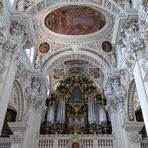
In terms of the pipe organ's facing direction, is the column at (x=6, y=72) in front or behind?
in front

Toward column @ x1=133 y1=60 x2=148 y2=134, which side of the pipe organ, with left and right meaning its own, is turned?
front

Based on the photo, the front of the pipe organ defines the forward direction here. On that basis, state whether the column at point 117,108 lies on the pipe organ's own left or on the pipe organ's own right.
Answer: on the pipe organ's own left

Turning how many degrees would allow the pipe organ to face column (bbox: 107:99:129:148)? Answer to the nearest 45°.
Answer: approximately 45° to its left

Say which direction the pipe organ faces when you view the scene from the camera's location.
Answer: facing the viewer
